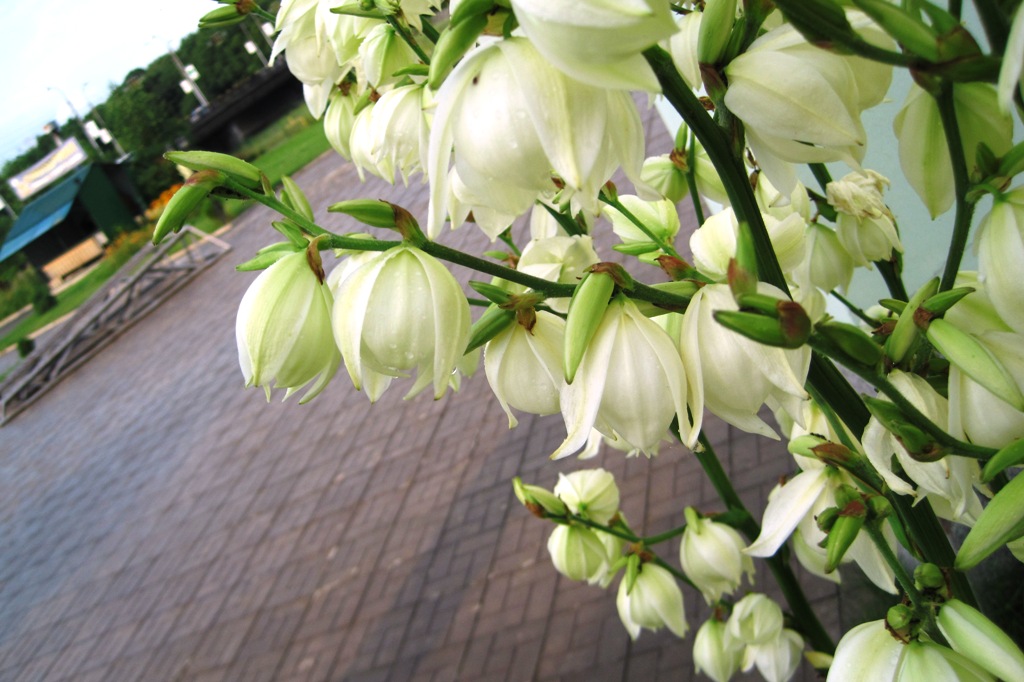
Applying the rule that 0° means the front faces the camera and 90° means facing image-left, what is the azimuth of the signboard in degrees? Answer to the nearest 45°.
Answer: approximately 0°
